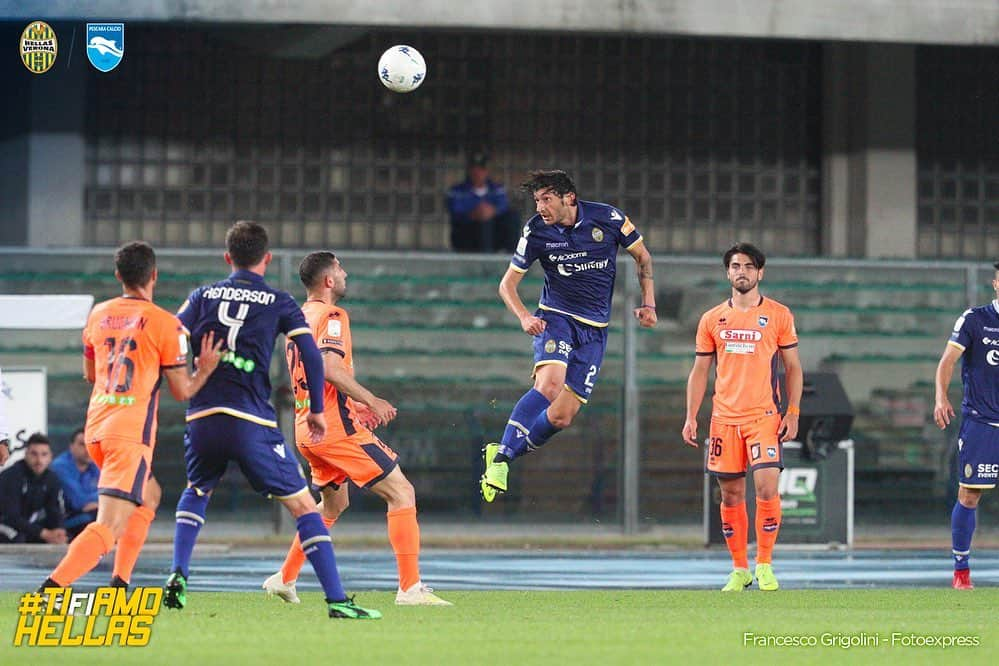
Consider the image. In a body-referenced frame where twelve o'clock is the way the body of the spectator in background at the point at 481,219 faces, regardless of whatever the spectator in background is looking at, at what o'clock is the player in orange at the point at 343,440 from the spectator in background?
The player in orange is roughly at 12 o'clock from the spectator in background.

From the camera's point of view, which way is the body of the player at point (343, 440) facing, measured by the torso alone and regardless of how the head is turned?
to the viewer's right

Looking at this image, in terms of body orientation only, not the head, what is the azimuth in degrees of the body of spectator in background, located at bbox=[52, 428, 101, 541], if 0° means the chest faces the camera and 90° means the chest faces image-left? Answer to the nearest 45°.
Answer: approximately 315°

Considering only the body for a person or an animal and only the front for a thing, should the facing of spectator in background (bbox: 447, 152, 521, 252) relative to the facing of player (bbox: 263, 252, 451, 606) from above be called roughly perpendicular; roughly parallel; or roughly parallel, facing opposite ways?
roughly perpendicular

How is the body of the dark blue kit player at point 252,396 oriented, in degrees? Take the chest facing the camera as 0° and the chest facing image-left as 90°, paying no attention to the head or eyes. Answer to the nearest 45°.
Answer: approximately 180°

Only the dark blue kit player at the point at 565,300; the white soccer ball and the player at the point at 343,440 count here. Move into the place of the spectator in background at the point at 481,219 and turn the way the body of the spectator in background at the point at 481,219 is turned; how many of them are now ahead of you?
3

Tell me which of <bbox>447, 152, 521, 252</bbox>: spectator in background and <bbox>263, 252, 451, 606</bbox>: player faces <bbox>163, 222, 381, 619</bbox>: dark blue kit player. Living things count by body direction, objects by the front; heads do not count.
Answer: the spectator in background

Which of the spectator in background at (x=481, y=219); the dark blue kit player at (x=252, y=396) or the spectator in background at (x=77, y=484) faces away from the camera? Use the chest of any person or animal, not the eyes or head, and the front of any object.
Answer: the dark blue kit player
